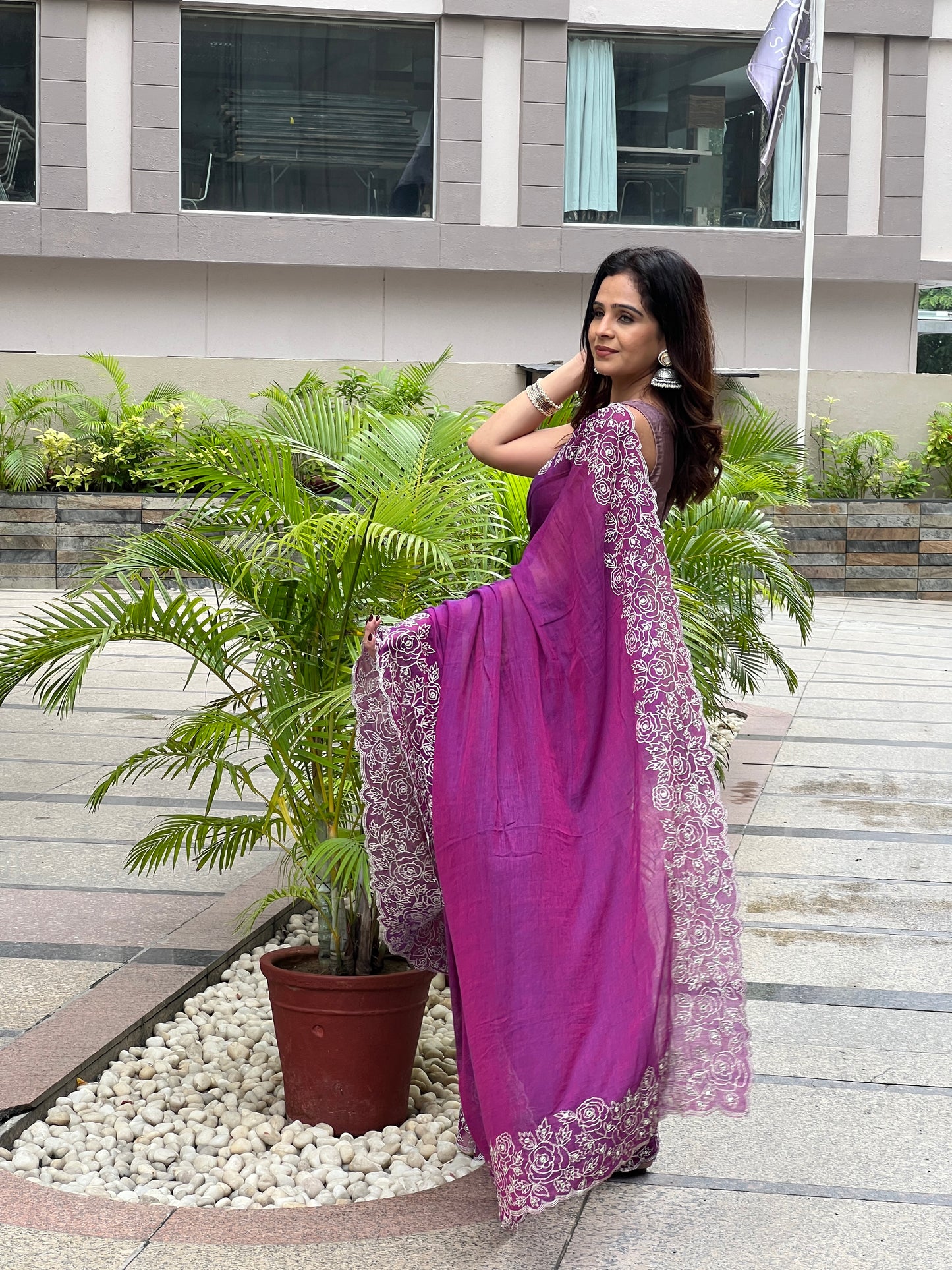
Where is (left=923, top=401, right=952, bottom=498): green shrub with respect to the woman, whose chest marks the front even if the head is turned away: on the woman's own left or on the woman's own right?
on the woman's own right

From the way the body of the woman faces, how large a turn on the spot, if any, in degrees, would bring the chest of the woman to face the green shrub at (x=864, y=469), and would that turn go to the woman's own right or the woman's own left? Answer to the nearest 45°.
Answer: approximately 90° to the woman's own right

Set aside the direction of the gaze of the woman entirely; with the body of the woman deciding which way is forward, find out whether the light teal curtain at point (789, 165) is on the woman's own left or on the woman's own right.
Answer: on the woman's own right
